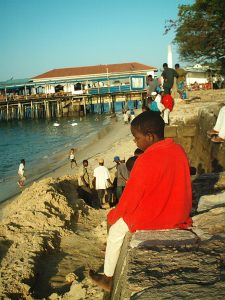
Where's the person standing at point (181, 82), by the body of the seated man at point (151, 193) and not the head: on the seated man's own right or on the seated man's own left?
on the seated man's own right

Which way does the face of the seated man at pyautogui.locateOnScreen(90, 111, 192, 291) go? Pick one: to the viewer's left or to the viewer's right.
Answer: to the viewer's left

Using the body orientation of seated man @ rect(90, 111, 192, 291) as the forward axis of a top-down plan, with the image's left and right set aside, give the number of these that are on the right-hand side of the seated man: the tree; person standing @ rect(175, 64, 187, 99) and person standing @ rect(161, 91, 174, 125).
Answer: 3
